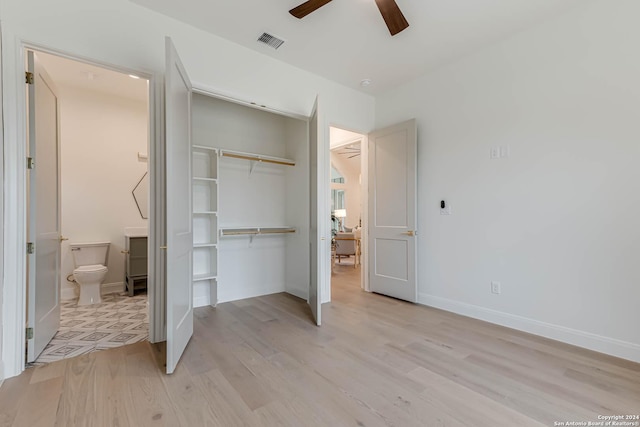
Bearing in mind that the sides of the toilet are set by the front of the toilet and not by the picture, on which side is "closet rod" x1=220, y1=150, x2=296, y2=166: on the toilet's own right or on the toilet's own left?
on the toilet's own left

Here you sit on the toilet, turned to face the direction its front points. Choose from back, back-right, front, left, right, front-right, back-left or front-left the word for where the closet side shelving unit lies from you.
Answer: front-left

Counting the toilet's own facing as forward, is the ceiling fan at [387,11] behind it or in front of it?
in front

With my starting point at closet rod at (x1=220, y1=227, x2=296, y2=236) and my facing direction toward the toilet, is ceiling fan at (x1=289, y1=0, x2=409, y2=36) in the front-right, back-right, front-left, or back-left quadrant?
back-left

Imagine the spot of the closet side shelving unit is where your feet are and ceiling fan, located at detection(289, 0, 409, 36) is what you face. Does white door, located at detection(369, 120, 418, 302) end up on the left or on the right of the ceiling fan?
left

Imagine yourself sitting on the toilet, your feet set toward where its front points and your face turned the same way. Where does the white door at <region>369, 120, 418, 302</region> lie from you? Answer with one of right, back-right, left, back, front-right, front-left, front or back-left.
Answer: front-left

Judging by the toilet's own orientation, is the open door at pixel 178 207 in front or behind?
in front

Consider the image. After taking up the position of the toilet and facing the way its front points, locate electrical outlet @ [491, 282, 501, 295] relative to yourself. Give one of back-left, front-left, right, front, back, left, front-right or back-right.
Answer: front-left

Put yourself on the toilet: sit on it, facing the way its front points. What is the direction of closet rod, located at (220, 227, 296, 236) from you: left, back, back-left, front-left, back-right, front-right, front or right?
front-left

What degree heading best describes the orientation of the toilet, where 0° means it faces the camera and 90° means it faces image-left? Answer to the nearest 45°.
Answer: approximately 0°
